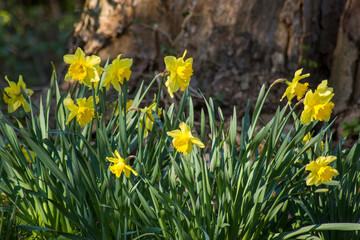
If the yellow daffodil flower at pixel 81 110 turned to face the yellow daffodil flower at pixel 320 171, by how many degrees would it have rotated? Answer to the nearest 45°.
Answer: approximately 45° to its left

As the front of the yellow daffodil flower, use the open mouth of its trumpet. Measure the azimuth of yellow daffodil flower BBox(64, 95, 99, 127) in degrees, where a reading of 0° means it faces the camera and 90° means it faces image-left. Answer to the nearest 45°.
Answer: approximately 315°

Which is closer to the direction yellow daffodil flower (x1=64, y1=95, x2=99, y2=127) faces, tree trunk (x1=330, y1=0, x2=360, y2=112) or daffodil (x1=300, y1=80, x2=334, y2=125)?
the daffodil

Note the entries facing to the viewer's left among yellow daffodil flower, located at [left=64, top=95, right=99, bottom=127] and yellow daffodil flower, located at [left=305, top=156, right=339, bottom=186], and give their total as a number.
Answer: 0

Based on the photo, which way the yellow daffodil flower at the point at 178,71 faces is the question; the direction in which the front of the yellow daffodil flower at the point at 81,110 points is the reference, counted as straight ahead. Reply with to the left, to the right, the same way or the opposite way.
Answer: the same way

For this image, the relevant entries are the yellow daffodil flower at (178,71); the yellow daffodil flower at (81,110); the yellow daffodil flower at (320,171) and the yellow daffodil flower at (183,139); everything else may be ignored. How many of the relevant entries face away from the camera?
0

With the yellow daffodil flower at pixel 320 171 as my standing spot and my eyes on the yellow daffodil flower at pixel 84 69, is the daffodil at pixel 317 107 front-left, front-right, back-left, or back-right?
front-right

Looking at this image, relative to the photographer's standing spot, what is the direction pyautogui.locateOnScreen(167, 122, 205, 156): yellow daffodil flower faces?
facing the viewer and to the left of the viewer

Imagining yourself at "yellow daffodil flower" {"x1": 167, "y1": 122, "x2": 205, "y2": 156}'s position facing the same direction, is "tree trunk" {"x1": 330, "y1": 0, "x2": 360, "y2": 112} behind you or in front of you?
behind

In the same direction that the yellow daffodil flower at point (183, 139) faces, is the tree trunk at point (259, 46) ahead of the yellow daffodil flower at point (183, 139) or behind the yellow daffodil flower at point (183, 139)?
behind

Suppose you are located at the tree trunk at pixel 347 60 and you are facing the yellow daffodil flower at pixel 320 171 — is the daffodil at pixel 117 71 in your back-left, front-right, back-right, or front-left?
front-right
